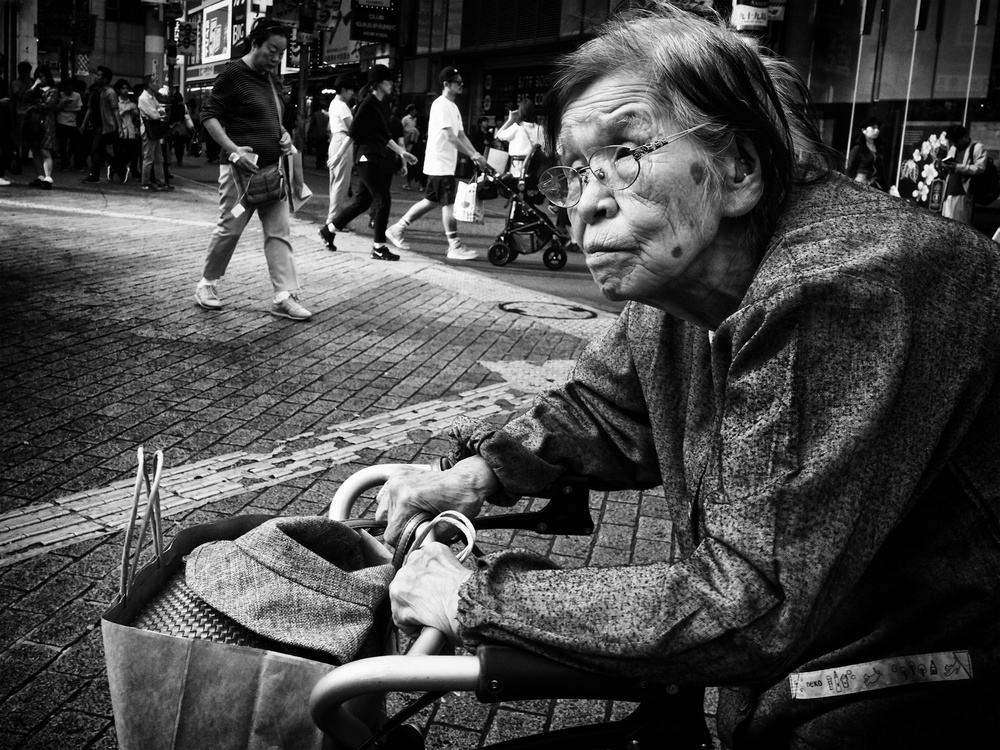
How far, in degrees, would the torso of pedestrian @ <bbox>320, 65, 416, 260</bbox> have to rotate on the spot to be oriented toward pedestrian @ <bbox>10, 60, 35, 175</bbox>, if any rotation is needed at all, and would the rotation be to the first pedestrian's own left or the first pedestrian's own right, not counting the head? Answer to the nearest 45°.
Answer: approximately 135° to the first pedestrian's own left

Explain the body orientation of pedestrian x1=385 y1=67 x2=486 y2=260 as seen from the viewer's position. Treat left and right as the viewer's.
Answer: facing to the right of the viewer

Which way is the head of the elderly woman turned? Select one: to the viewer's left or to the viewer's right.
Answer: to the viewer's left

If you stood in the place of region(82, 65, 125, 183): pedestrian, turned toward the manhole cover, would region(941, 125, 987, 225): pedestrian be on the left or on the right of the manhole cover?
left

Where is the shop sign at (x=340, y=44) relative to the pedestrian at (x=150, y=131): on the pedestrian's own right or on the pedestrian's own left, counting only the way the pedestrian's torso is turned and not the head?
on the pedestrian's own left

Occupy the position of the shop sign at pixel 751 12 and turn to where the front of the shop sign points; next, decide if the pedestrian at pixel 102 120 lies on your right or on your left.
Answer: on your right

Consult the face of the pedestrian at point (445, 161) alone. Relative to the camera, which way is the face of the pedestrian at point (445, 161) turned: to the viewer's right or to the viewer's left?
to the viewer's right

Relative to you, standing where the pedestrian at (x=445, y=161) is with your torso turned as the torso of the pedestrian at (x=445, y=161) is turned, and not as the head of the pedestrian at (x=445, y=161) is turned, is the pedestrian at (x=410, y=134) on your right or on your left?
on your left
